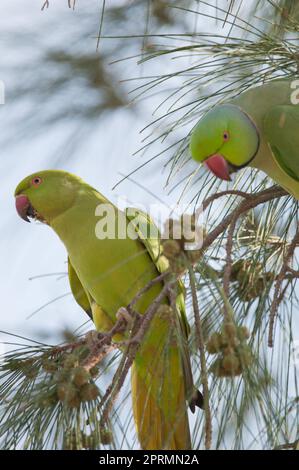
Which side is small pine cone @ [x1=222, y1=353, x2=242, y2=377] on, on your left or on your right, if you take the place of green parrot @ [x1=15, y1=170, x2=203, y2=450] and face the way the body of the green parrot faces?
on your left

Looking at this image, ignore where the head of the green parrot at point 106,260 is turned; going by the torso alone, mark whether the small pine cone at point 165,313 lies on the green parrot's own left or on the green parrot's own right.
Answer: on the green parrot's own left

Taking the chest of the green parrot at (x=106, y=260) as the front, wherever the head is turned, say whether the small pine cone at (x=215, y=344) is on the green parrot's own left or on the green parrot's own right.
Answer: on the green parrot's own left

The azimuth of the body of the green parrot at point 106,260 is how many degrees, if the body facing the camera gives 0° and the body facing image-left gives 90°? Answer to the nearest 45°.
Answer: approximately 45°

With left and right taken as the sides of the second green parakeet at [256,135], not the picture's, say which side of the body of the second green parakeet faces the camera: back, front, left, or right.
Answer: left
